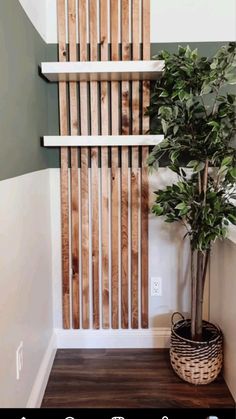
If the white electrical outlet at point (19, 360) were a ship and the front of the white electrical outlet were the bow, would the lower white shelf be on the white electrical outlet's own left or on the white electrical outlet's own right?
on the white electrical outlet's own left

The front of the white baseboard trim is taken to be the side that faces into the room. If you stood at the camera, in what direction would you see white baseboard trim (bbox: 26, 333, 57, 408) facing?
facing to the right of the viewer

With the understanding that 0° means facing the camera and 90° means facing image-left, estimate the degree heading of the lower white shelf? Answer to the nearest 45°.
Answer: approximately 0°

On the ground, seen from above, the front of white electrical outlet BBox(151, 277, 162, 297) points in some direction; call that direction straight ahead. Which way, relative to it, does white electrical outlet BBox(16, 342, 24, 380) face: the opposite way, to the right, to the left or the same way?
to the left

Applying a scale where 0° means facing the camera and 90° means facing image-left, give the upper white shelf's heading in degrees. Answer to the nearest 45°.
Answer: approximately 0°

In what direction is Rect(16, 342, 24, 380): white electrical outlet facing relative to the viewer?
to the viewer's right
